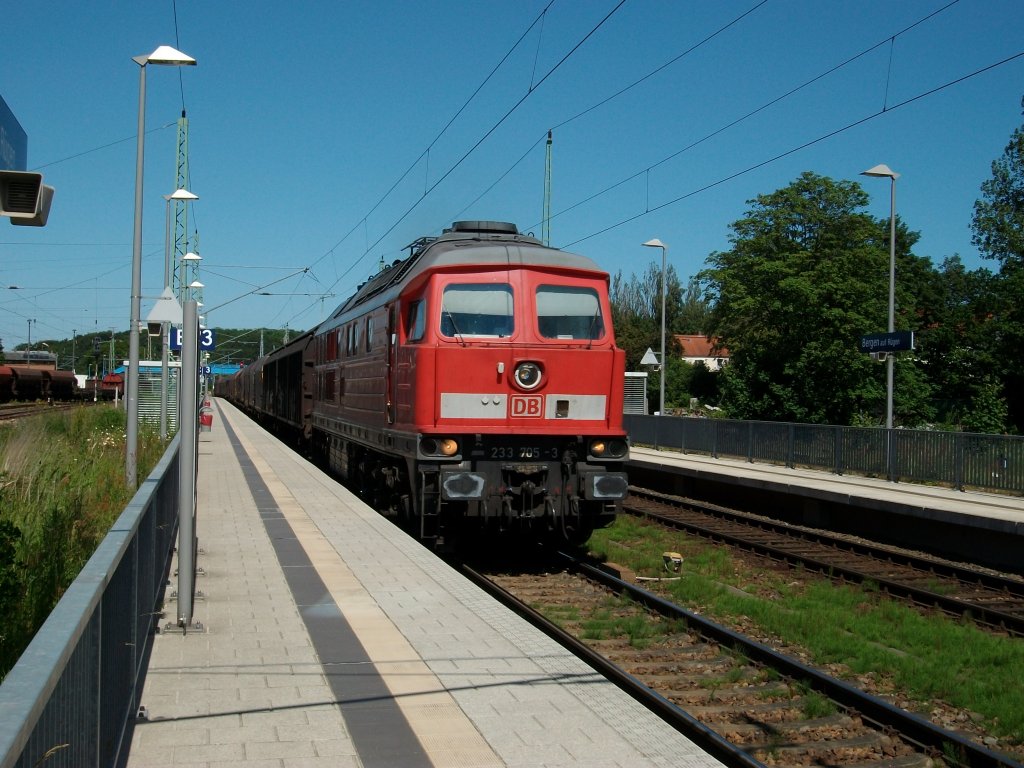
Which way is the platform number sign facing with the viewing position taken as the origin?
facing the viewer

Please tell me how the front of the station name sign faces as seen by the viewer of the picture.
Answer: facing the viewer and to the left of the viewer

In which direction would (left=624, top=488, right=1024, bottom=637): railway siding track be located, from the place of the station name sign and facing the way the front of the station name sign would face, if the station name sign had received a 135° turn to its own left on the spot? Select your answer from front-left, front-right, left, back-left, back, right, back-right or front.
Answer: right

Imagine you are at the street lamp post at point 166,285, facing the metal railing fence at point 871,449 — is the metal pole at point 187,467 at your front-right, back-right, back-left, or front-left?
front-right

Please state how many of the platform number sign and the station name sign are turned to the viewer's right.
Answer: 0

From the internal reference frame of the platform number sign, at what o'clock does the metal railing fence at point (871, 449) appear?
The metal railing fence is roughly at 10 o'clock from the platform number sign.

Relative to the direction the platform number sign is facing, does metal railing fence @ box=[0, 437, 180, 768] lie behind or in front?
in front

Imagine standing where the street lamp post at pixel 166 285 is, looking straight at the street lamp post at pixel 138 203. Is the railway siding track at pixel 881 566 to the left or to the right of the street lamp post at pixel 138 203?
left

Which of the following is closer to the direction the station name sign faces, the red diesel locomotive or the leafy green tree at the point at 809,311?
the red diesel locomotive

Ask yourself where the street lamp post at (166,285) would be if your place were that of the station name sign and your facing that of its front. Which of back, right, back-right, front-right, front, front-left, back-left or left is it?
front-right
